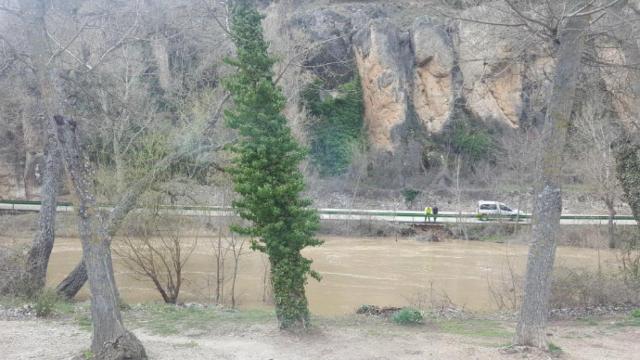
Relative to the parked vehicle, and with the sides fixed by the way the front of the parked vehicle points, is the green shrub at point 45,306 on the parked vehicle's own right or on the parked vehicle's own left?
on the parked vehicle's own right

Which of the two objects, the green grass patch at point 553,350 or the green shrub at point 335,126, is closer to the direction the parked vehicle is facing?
the green grass patch

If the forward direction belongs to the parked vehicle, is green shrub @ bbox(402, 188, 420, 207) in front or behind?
behind

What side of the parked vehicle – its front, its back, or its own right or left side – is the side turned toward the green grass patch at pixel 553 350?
right

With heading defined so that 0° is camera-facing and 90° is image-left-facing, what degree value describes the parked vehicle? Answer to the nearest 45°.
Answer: approximately 270°

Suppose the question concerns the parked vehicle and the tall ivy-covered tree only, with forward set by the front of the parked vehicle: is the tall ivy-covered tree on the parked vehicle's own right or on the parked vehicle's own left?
on the parked vehicle's own right

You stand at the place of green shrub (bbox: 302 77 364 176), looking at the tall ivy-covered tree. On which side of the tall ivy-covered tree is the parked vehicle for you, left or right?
left

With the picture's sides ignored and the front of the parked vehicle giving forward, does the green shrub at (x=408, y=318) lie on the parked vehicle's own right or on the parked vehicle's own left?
on the parked vehicle's own right
